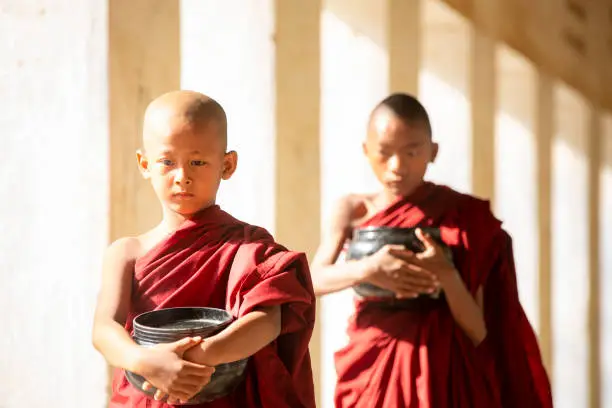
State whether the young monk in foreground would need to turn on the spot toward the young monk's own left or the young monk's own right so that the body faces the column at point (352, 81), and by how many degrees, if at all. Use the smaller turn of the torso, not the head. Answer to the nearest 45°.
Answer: approximately 180°

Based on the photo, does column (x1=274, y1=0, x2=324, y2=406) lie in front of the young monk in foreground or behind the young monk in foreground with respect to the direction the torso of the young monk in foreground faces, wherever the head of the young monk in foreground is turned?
behind

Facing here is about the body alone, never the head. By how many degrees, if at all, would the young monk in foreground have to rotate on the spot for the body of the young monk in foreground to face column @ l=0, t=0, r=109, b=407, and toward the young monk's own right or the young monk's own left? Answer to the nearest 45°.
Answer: approximately 135° to the young monk's own right

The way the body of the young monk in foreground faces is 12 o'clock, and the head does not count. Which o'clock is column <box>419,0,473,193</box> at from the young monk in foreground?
The column is roughly at 7 o'clock from the young monk in foreground.

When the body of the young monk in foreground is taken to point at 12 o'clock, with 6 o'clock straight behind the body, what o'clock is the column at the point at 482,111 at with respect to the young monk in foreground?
The column is roughly at 7 o'clock from the young monk in foreground.

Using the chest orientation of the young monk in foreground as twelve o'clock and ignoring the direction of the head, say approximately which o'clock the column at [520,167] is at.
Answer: The column is roughly at 7 o'clock from the young monk in foreground.

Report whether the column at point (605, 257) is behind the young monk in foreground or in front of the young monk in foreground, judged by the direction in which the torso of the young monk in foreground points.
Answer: behind

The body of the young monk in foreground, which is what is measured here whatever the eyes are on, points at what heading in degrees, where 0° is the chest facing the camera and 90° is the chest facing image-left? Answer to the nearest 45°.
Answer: approximately 0°

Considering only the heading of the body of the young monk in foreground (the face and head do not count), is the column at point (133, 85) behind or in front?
behind

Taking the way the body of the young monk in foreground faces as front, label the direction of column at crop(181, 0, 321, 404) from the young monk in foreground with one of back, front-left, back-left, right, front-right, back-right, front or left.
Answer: back
